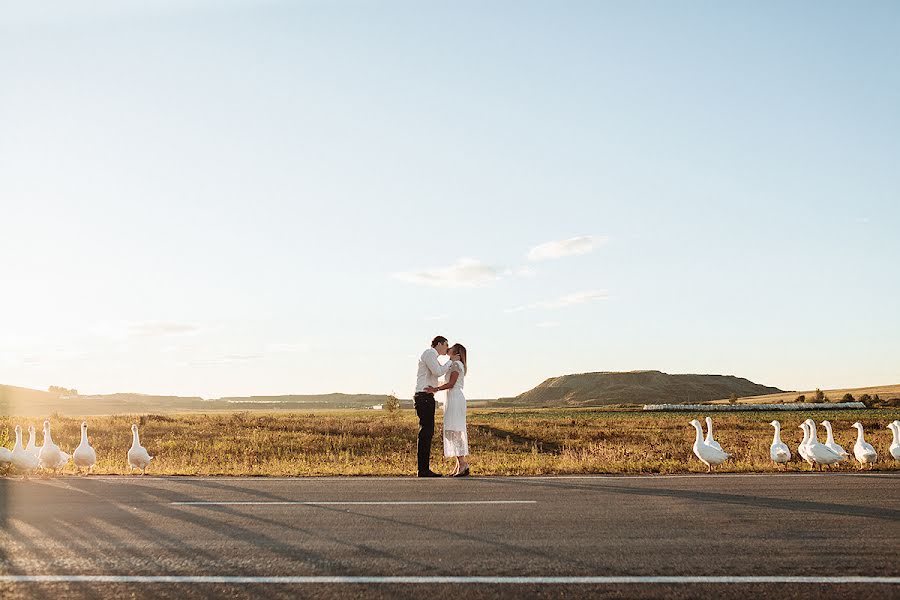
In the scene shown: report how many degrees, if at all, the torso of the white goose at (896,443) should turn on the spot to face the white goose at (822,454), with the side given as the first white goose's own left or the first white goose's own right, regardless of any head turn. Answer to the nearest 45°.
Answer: approximately 45° to the first white goose's own left

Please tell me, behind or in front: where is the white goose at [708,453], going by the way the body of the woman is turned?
behind

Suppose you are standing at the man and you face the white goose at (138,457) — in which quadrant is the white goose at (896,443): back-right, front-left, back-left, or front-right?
back-right

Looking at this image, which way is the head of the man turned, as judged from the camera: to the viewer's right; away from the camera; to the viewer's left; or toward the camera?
to the viewer's right

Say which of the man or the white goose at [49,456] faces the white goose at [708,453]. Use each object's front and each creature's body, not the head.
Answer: the man

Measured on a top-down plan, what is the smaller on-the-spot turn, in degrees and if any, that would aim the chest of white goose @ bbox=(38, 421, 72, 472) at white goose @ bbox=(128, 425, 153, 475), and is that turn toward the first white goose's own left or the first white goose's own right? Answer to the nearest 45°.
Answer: approximately 135° to the first white goose's own left

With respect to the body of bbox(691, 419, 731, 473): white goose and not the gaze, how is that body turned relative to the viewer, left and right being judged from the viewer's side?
facing to the left of the viewer

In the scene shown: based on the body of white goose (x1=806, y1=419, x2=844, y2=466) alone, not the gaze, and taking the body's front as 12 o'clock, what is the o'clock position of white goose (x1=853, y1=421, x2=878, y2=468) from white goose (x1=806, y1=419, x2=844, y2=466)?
white goose (x1=853, y1=421, x2=878, y2=468) is roughly at 5 o'clock from white goose (x1=806, y1=419, x2=844, y2=466).

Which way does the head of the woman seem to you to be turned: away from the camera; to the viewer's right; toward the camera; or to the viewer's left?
to the viewer's left

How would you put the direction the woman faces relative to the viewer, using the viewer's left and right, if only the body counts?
facing to the left of the viewer

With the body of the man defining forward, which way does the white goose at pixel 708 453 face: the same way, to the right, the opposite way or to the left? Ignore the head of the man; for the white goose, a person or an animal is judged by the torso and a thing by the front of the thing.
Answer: the opposite way

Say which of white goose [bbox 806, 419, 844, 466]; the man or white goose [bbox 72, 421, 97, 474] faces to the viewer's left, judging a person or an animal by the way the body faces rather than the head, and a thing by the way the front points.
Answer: white goose [bbox 806, 419, 844, 466]

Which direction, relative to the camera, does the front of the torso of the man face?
to the viewer's right

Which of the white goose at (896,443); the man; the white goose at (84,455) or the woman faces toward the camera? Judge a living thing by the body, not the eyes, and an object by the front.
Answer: the white goose at (84,455)

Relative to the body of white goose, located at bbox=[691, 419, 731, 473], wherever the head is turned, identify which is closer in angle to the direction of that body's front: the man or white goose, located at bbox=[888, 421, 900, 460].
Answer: the man

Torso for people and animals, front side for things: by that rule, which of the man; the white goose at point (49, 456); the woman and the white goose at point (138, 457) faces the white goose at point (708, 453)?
the man

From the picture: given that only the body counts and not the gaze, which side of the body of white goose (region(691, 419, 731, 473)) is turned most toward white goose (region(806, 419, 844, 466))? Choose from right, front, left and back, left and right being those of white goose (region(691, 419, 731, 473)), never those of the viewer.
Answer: back
